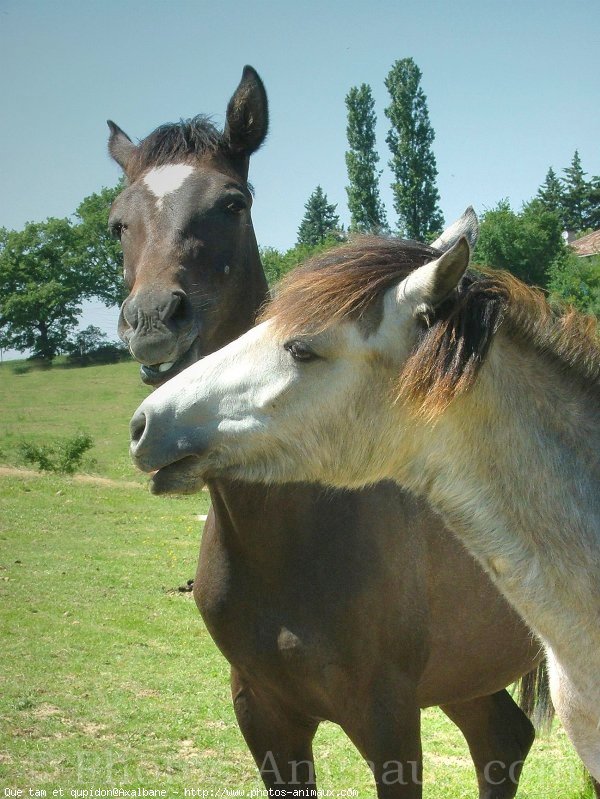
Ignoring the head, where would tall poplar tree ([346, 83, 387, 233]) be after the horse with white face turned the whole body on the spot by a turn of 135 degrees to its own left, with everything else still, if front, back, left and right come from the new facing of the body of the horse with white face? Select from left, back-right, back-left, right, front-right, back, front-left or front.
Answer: back-left

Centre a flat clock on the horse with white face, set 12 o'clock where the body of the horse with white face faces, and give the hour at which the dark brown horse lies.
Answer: The dark brown horse is roughly at 2 o'clock from the horse with white face.

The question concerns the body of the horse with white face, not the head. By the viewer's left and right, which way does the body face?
facing to the left of the viewer

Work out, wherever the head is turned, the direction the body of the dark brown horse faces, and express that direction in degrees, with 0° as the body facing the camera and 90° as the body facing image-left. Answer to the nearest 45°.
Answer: approximately 45°

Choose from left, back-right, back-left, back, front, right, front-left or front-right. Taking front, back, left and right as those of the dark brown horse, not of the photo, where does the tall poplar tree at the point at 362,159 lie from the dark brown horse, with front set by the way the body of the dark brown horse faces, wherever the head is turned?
back-right

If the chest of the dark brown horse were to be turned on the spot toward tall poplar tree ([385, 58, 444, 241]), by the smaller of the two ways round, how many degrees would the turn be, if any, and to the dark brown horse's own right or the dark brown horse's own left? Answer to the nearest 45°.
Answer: approximately 135° to the dark brown horse's own right

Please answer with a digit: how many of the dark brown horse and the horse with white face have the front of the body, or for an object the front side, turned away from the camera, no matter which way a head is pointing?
0

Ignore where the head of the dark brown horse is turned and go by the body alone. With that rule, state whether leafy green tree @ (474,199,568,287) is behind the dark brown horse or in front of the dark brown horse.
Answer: behind

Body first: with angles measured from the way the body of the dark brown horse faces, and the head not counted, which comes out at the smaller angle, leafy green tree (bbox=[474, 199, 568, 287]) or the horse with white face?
the horse with white face

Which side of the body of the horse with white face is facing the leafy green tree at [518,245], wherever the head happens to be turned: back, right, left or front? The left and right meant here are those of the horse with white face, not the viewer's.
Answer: right

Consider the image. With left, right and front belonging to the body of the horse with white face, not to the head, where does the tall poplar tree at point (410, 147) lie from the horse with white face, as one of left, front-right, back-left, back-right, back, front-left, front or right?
right
